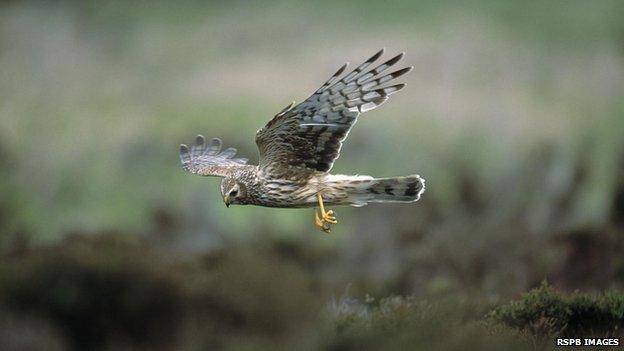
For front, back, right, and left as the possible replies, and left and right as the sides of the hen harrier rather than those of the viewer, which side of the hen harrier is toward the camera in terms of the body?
left
